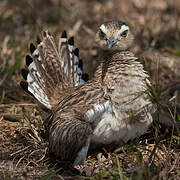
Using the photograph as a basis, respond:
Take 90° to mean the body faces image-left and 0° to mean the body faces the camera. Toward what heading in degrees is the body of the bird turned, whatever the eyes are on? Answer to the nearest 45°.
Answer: approximately 315°
